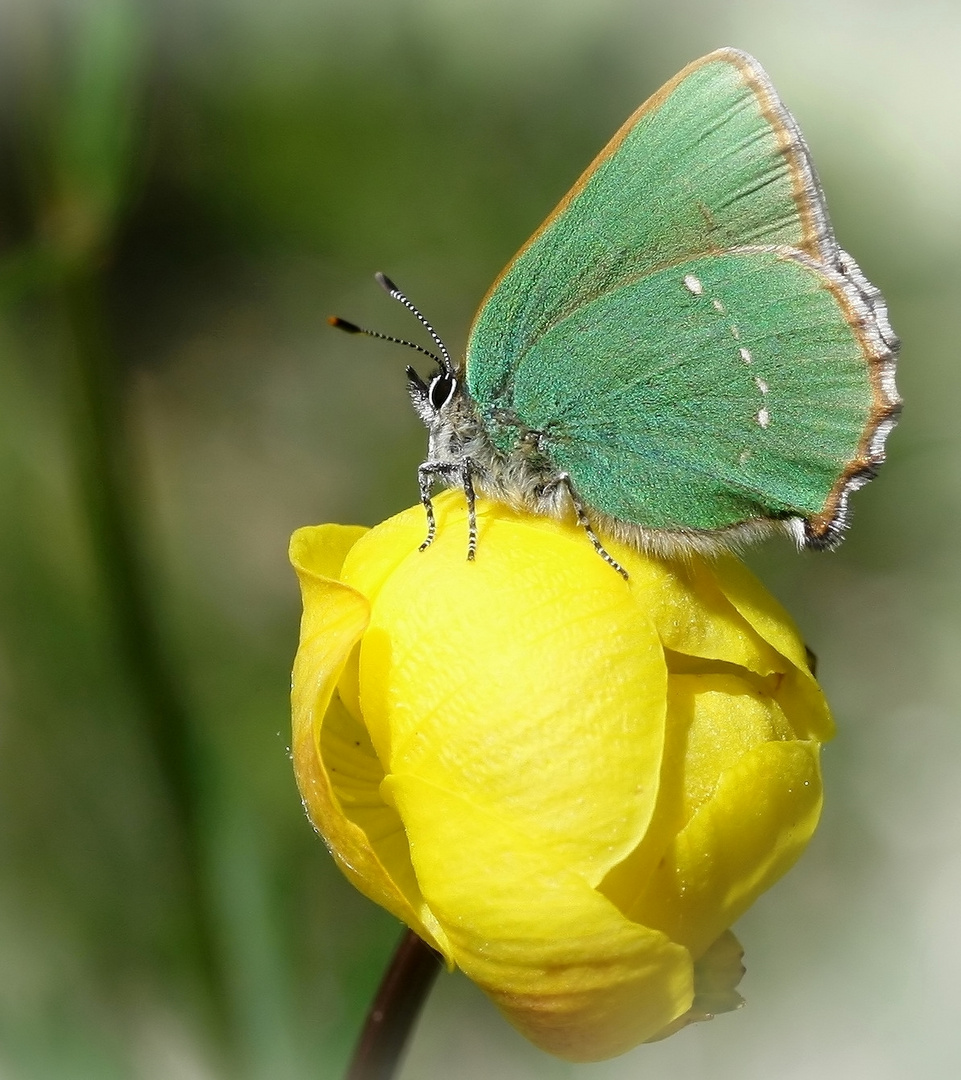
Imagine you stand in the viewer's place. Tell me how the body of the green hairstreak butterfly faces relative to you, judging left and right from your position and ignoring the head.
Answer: facing to the left of the viewer
